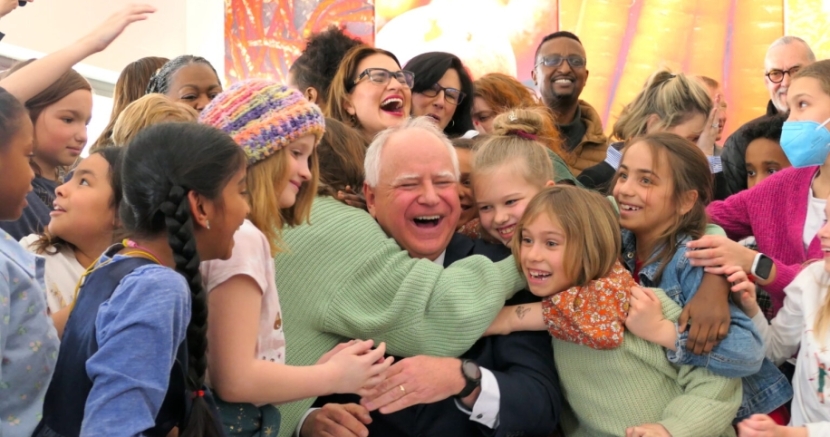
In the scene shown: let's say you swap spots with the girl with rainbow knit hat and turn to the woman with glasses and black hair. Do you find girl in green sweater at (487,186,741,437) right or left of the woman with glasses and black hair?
right

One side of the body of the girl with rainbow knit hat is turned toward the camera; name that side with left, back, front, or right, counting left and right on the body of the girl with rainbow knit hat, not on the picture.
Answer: right

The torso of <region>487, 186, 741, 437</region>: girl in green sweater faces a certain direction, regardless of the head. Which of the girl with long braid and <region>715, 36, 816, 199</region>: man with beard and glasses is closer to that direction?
the girl with long braid

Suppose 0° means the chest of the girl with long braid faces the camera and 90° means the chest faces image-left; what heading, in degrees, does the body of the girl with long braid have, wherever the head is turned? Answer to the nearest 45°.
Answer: approximately 225°

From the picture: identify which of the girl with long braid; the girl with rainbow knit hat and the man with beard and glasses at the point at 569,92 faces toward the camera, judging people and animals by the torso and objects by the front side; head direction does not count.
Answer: the man with beard and glasses

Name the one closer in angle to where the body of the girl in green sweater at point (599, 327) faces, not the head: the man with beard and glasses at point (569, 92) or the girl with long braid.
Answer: the girl with long braid

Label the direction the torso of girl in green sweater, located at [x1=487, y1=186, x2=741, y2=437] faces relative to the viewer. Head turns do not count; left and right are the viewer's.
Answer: facing the viewer and to the left of the viewer

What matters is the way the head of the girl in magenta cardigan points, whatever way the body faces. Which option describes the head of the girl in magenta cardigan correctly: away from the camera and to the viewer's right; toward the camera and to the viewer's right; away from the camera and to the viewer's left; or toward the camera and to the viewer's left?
toward the camera and to the viewer's left

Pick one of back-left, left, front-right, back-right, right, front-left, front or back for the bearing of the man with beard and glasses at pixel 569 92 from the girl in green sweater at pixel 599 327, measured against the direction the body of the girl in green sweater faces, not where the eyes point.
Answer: back-right

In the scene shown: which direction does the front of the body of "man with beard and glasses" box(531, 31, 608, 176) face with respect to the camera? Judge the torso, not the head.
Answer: toward the camera

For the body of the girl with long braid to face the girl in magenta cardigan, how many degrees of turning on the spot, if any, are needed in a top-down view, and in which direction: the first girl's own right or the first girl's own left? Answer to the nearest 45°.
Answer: approximately 45° to the first girl's own right
